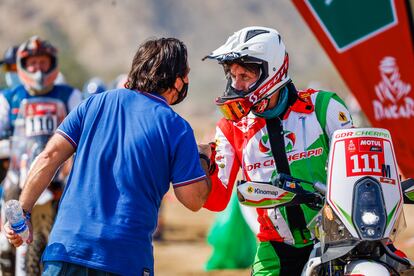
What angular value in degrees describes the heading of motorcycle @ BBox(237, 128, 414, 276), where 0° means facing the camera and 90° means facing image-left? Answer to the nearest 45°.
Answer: approximately 0°

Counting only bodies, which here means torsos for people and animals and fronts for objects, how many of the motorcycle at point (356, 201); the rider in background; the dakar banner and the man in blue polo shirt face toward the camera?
3

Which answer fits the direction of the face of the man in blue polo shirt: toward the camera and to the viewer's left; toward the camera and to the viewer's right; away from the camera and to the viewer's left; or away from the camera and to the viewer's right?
away from the camera and to the viewer's right

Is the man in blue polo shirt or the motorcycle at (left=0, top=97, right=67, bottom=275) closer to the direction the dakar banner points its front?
the man in blue polo shirt

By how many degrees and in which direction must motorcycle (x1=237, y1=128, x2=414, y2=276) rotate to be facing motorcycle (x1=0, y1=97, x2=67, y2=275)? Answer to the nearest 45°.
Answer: approximately 135° to its right

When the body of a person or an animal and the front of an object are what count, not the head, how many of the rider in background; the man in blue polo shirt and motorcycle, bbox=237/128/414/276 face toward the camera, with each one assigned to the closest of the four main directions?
2

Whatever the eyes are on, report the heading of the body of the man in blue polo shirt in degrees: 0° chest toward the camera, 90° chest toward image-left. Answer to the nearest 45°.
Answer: approximately 225°
